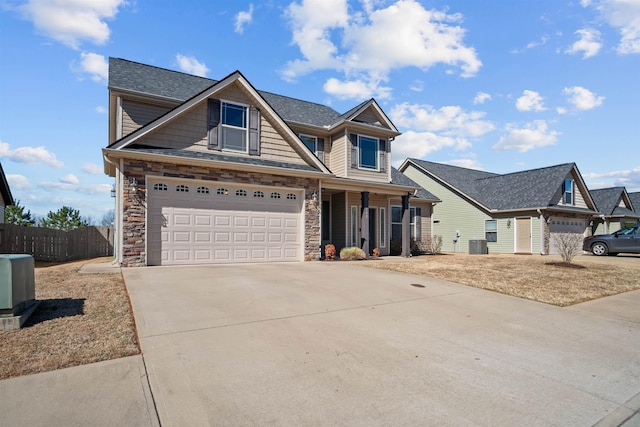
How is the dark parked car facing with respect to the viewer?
to the viewer's left

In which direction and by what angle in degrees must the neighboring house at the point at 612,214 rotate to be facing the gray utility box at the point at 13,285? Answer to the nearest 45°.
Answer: approximately 45° to its right

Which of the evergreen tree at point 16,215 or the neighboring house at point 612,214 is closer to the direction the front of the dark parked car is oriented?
the evergreen tree

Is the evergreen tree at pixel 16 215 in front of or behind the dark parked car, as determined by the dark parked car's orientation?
in front

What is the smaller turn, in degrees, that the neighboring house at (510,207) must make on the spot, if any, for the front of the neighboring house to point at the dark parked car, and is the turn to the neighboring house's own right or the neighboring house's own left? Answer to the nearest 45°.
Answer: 0° — it already faces it

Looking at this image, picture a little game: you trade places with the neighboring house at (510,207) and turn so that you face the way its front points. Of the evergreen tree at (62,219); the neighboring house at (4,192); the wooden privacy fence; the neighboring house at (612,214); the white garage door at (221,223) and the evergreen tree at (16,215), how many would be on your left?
1

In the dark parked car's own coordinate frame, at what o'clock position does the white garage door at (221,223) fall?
The white garage door is roughly at 10 o'clock from the dark parked car.

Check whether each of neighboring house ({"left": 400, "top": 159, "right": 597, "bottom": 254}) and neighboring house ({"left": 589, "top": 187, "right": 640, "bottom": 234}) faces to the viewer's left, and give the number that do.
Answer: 0

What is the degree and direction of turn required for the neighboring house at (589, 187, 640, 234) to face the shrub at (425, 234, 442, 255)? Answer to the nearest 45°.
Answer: approximately 90° to its right

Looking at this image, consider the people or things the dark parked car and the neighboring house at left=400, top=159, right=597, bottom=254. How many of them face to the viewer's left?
1

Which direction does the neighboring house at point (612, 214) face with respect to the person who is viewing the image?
facing the viewer and to the right of the viewer

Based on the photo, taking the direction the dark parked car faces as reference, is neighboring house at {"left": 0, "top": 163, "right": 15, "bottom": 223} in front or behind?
in front

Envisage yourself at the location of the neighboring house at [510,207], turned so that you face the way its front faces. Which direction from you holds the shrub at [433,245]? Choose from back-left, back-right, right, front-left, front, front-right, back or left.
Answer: right
